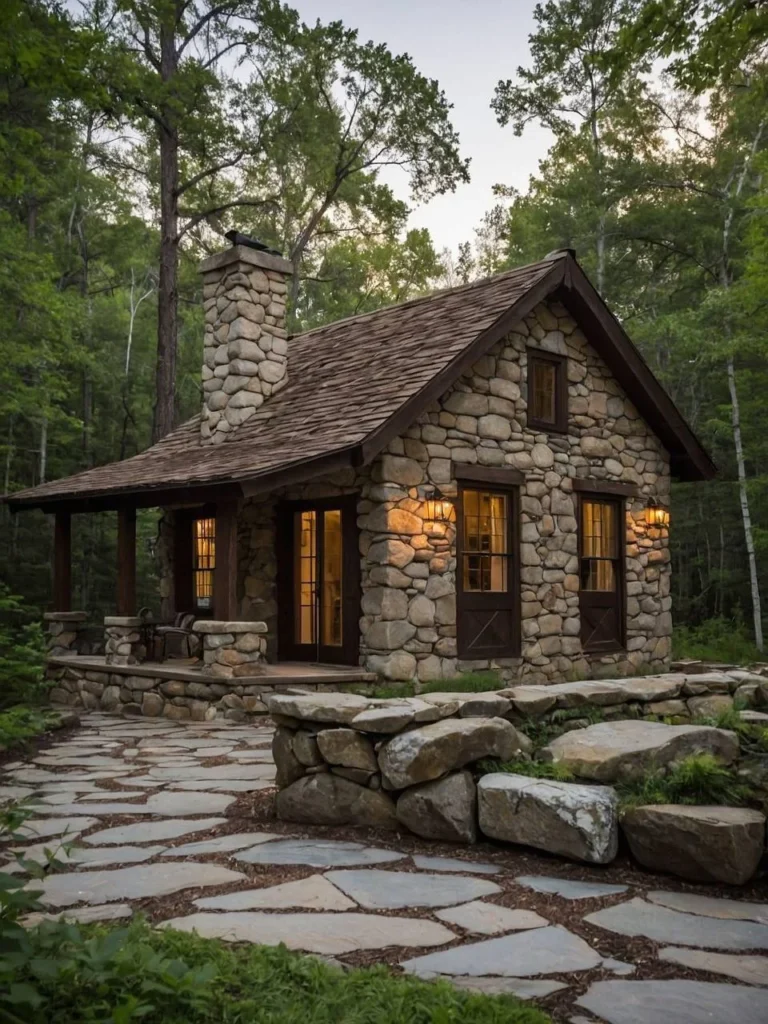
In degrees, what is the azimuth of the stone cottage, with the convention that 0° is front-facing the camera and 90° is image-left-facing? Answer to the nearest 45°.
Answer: approximately 45°

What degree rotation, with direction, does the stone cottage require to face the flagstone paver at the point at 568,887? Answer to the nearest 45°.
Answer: approximately 45° to its left

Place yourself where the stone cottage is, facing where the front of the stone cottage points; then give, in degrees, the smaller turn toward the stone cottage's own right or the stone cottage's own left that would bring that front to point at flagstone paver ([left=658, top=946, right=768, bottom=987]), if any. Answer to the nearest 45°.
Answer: approximately 45° to the stone cottage's own left

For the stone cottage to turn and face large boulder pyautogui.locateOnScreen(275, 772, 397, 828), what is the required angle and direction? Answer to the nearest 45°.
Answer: approximately 45° to its left

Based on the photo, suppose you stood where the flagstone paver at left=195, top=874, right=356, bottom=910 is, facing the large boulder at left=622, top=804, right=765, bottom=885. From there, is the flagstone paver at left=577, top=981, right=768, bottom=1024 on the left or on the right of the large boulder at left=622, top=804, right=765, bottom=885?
right

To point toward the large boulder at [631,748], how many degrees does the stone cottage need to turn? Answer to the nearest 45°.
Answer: approximately 45° to its left

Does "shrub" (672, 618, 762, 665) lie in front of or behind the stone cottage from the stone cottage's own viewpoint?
behind

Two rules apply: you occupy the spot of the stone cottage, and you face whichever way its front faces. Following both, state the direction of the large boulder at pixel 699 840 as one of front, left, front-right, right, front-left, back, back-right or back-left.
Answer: front-left
